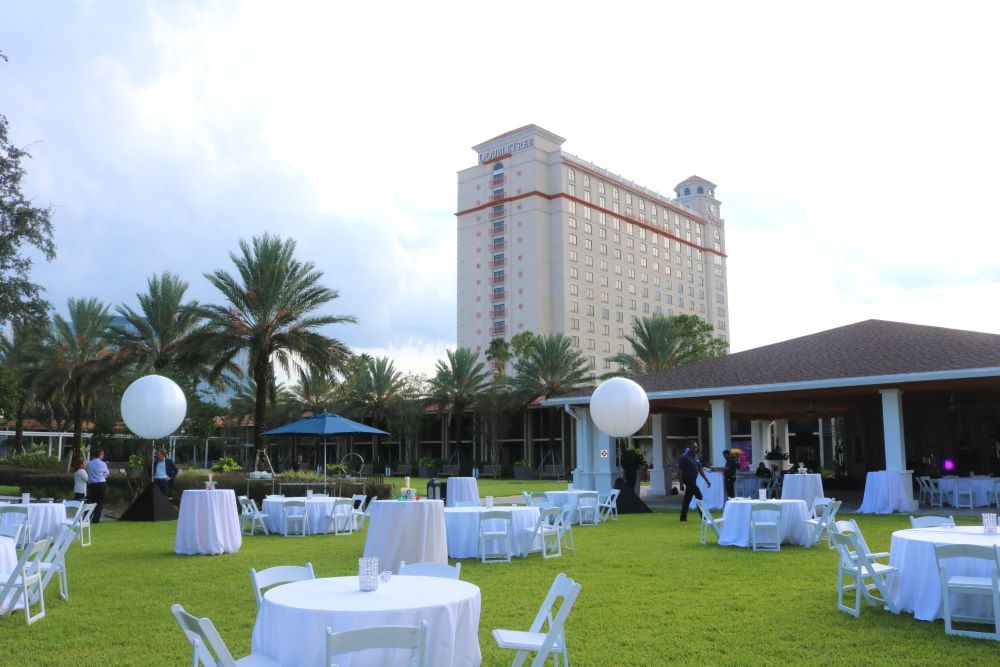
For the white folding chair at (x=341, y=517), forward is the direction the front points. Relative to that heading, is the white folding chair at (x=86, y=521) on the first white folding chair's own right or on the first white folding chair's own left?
on the first white folding chair's own left

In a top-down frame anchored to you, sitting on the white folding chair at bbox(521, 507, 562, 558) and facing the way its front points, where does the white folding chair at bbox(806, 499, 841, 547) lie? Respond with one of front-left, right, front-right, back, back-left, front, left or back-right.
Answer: back-right

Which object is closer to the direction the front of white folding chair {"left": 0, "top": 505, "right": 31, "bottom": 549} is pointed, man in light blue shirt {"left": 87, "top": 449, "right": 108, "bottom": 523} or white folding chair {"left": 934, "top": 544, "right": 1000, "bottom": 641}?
the man in light blue shirt

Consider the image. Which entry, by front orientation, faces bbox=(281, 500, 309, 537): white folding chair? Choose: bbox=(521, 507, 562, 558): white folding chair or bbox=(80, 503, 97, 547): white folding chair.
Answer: bbox=(521, 507, 562, 558): white folding chair

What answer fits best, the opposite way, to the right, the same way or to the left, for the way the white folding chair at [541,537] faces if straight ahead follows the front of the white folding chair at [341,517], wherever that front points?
the same way

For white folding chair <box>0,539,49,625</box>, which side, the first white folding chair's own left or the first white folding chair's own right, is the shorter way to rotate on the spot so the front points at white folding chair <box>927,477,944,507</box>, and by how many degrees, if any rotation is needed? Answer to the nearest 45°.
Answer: approximately 135° to the first white folding chair's own right

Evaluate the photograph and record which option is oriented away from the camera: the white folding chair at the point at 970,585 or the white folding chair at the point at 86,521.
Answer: the white folding chair at the point at 970,585

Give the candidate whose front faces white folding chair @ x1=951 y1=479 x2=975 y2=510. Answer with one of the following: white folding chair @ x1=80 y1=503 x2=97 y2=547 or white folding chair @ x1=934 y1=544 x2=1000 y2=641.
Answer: white folding chair @ x1=934 y1=544 x2=1000 y2=641

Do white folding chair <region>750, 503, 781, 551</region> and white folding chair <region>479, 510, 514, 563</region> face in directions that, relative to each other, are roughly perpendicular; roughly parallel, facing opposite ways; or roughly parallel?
roughly parallel

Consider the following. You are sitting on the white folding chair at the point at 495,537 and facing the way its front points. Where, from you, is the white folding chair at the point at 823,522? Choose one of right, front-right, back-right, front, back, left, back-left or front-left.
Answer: right

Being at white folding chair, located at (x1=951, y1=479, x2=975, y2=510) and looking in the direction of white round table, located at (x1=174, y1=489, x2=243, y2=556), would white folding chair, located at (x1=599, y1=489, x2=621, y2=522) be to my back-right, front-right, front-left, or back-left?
front-right

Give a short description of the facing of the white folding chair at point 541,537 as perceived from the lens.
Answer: facing away from the viewer and to the left of the viewer

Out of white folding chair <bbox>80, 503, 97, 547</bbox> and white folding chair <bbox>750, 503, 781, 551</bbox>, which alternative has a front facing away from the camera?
white folding chair <bbox>750, 503, 781, 551</bbox>

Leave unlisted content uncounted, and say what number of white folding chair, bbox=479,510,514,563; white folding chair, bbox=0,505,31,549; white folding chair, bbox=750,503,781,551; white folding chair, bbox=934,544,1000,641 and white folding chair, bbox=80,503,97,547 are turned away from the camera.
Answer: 4

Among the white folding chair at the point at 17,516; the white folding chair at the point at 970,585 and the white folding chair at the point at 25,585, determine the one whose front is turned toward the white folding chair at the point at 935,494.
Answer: the white folding chair at the point at 970,585

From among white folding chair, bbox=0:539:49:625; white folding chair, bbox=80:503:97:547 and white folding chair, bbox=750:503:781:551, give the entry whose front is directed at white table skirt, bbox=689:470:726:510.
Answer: white folding chair, bbox=750:503:781:551

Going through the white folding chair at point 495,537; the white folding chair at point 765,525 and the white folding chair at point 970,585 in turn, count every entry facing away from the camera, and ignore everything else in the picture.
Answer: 3

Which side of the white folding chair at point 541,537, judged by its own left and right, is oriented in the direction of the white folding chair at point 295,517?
front

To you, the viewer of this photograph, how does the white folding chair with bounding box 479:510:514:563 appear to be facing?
facing away from the viewer

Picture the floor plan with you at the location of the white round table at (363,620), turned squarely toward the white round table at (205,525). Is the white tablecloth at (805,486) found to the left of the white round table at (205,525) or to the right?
right

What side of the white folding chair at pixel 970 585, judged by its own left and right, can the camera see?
back

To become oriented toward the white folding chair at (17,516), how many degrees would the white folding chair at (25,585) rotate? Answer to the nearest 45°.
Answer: approximately 45° to its right
